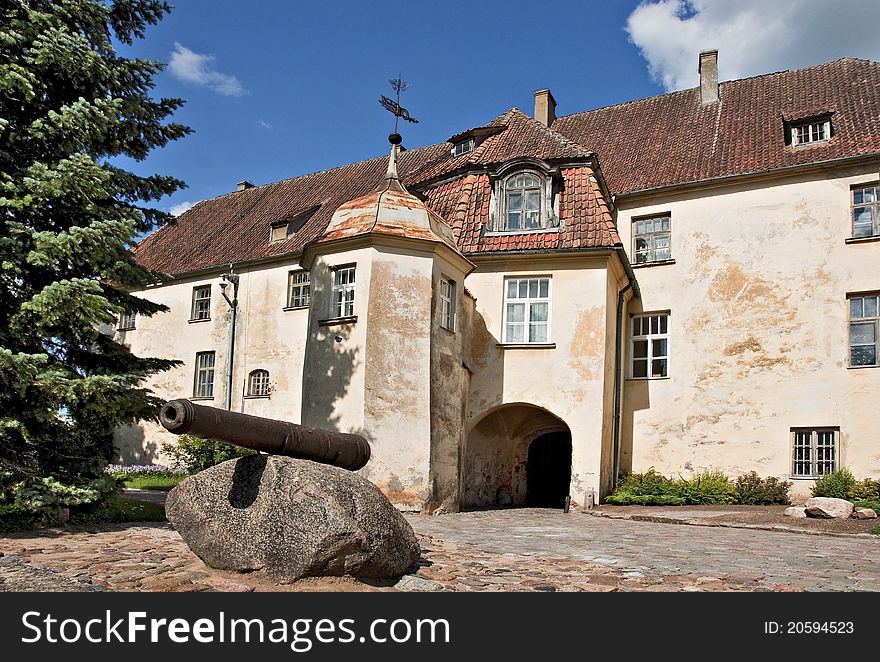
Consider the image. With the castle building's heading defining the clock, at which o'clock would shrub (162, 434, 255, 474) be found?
The shrub is roughly at 2 o'clock from the castle building.

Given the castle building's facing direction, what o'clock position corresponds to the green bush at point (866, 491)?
The green bush is roughly at 10 o'clock from the castle building.

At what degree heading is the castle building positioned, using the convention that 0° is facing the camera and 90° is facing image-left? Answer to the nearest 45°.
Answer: approximately 45°
